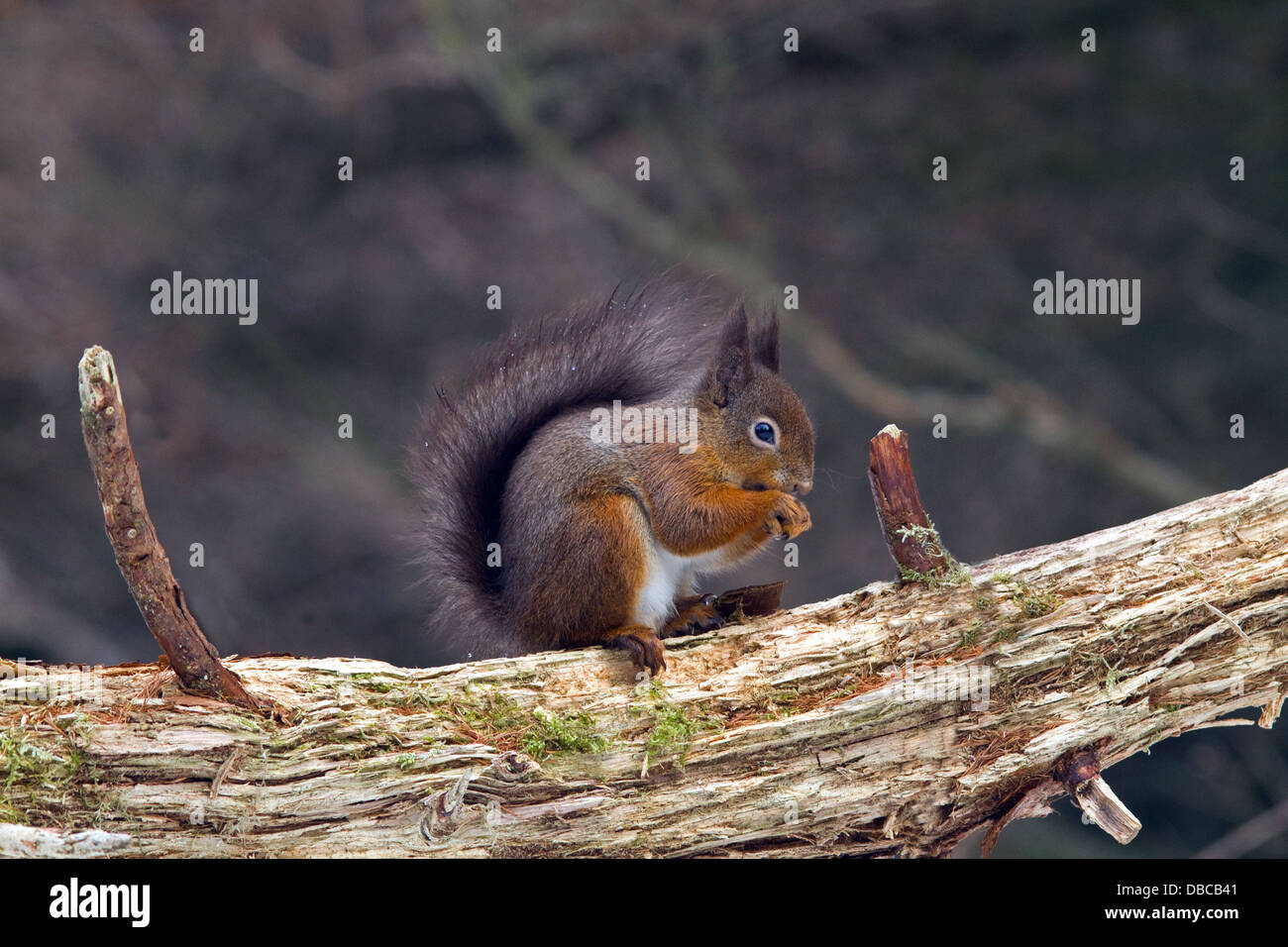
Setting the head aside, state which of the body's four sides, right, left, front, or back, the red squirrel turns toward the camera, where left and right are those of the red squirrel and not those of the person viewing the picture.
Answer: right

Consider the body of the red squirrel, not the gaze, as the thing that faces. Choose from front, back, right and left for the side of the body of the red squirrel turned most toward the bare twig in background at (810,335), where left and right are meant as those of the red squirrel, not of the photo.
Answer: left

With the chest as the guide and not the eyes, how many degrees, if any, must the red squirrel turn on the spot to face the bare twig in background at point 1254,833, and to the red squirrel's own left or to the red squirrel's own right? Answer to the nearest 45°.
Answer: approximately 45° to the red squirrel's own left
